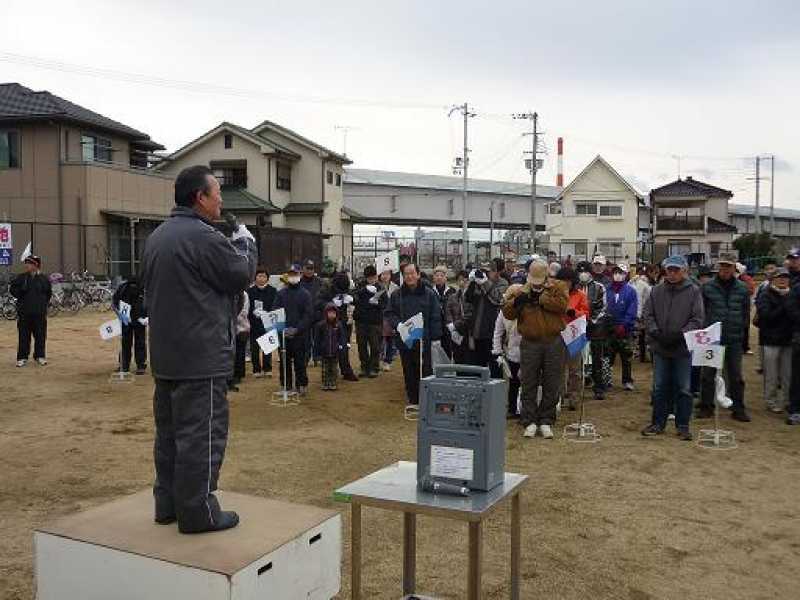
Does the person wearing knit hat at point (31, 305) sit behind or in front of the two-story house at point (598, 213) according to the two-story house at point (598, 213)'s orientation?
in front

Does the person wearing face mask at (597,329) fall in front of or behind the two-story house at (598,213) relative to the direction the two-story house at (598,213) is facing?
in front

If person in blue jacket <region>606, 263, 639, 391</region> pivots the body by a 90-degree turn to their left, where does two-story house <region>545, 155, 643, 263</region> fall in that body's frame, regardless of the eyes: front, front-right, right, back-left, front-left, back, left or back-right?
back-left

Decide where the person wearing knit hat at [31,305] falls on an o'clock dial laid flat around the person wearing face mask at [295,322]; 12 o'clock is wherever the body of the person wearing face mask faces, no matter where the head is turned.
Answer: The person wearing knit hat is roughly at 4 o'clock from the person wearing face mask.

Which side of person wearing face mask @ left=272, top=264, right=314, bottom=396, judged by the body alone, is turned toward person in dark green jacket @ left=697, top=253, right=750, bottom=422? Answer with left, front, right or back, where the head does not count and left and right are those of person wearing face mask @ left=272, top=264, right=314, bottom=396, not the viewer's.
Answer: left

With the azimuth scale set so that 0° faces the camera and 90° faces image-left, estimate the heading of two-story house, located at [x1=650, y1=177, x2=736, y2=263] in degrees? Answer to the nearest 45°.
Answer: approximately 0°

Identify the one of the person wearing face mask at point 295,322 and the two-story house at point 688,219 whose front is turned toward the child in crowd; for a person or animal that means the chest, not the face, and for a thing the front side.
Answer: the two-story house

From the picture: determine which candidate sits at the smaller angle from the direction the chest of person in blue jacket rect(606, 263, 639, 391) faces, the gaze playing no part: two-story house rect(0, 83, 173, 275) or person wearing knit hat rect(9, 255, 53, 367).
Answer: the person wearing knit hat

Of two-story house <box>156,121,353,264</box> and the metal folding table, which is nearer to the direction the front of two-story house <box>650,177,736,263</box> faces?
the metal folding table

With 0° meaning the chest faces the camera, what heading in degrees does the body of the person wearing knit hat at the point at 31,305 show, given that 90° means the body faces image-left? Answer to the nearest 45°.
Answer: approximately 0°

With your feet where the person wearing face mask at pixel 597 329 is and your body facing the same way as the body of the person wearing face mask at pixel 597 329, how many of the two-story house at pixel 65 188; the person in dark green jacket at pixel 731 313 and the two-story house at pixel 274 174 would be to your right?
2

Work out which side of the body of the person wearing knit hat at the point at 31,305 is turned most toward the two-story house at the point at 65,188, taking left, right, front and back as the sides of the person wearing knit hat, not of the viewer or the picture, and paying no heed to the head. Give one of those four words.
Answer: back
